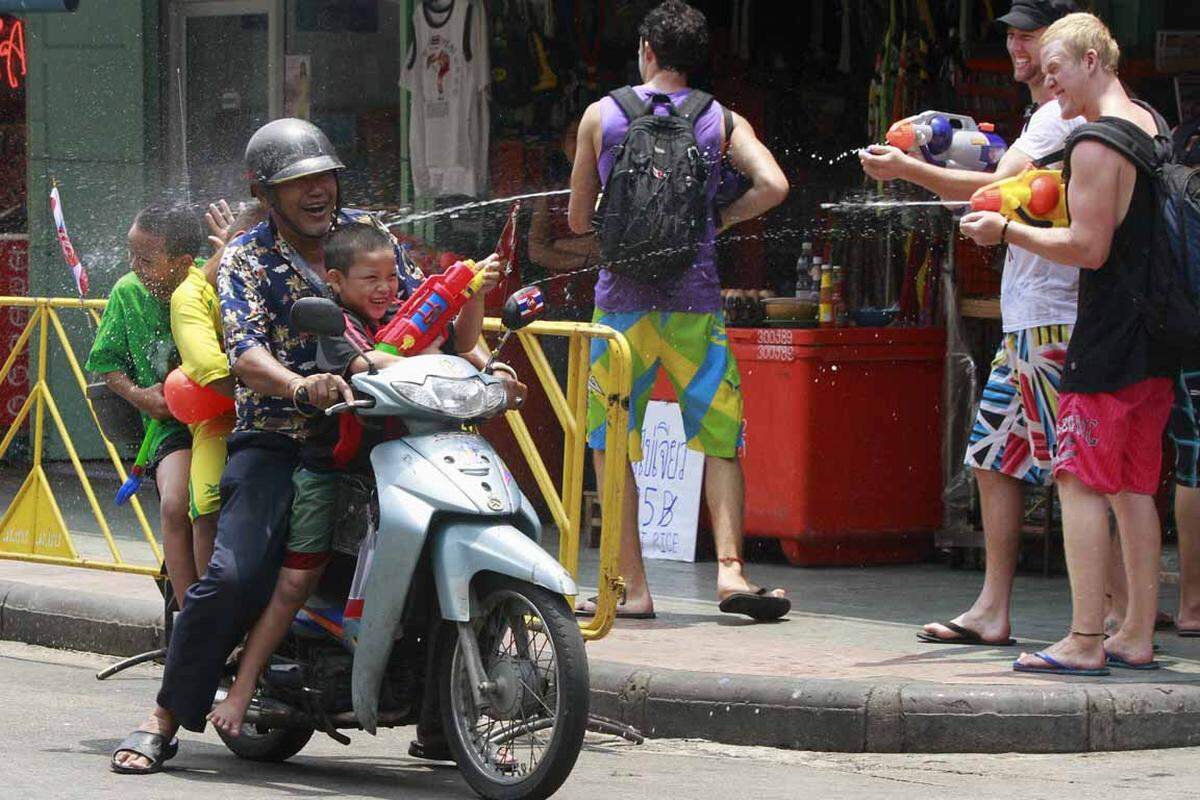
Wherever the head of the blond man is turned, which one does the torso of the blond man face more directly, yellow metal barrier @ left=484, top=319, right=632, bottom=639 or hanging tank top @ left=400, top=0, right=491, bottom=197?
the yellow metal barrier

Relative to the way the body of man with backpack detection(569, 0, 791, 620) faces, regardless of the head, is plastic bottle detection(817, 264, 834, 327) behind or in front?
in front

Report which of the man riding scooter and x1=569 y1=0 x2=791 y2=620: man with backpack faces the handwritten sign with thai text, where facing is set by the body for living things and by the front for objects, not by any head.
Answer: the man with backpack

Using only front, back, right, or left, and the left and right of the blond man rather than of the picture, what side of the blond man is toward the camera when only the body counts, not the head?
left

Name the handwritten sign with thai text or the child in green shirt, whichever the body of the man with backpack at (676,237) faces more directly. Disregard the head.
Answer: the handwritten sign with thai text

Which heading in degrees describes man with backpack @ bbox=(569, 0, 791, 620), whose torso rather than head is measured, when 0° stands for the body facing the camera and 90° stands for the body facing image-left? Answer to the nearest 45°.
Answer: approximately 180°

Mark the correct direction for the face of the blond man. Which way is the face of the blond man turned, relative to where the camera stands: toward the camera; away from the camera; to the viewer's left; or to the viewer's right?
to the viewer's left

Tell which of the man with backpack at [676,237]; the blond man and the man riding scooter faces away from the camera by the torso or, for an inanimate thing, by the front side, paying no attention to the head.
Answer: the man with backpack

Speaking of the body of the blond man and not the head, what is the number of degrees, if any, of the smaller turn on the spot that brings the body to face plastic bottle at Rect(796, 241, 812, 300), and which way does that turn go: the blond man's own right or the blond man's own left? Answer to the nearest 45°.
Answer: approximately 45° to the blond man's own right

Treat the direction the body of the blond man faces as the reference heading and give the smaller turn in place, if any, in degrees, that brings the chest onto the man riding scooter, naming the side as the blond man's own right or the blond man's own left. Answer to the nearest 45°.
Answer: approximately 45° to the blond man's own left

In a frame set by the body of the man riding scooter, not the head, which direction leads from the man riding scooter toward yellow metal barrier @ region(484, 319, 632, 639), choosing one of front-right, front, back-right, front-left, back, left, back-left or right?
left

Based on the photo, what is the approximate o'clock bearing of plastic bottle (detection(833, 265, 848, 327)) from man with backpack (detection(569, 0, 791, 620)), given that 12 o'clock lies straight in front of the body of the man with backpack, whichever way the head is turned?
The plastic bottle is roughly at 1 o'clock from the man with backpack.

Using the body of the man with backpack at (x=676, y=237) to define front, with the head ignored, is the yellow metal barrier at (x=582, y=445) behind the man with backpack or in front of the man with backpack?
behind

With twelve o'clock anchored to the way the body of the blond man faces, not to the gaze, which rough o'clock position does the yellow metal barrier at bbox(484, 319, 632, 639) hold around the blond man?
The yellow metal barrier is roughly at 12 o'clock from the blond man.
